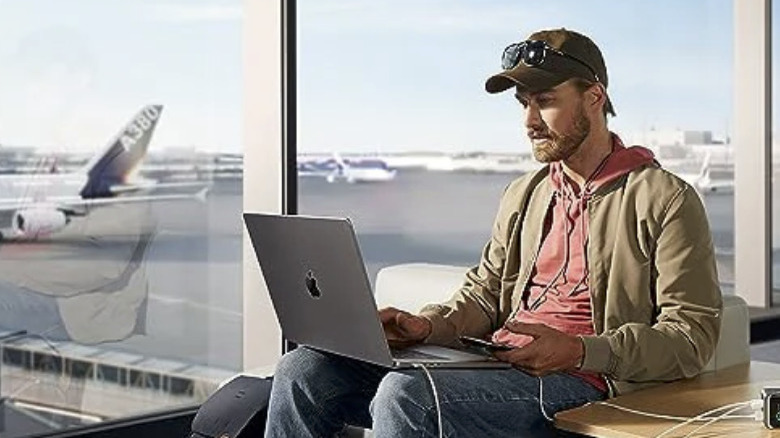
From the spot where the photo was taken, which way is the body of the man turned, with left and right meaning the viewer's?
facing the viewer and to the left of the viewer

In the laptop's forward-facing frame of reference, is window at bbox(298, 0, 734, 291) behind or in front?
in front

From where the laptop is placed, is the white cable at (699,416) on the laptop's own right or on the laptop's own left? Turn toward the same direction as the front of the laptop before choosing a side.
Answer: on the laptop's own right

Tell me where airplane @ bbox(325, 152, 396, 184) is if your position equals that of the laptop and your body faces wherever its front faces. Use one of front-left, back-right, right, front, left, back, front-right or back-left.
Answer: front-left

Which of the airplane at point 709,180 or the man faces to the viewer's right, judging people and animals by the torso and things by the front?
the airplane

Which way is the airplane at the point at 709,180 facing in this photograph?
to the viewer's right

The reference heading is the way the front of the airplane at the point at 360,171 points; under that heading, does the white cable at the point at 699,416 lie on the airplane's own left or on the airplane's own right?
on the airplane's own right

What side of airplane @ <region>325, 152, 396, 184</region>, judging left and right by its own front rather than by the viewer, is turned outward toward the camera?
right

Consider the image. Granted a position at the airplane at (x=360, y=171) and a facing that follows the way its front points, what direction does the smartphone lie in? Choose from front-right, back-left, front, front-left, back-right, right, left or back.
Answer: right

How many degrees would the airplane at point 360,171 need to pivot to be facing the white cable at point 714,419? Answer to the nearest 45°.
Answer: approximately 90° to its right

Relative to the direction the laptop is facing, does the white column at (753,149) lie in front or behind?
in front
